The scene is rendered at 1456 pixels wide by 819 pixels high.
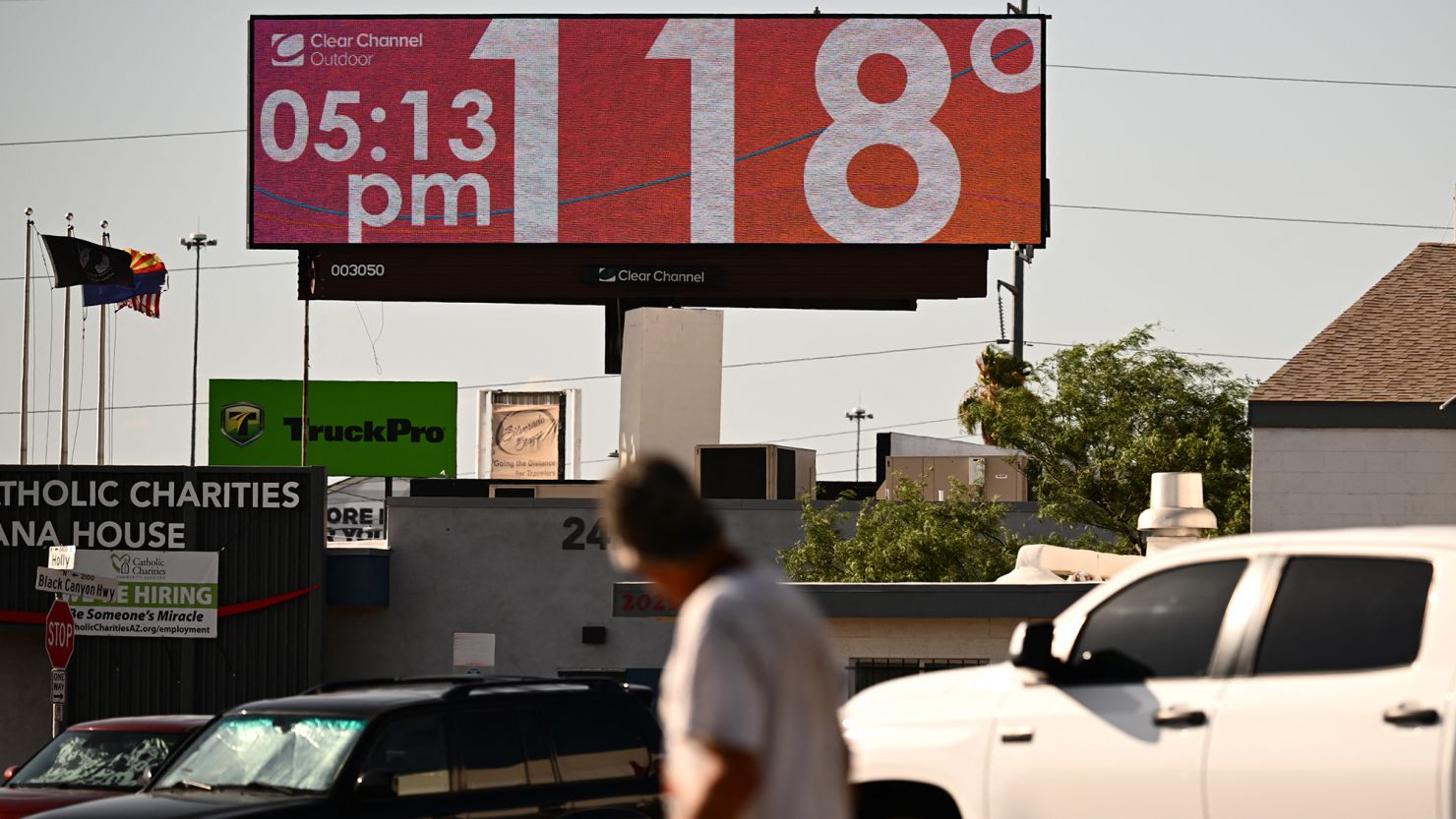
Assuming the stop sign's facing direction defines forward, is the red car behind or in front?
in front

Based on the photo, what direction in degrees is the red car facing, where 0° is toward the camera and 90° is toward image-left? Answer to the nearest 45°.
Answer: approximately 45°

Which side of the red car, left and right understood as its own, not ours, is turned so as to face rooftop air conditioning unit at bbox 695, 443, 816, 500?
back

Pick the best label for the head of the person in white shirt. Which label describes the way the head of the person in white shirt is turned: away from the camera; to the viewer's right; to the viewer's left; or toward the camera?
to the viewer's left

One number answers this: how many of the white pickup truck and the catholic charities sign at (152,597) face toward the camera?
1

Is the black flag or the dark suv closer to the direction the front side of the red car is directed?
the dark suv

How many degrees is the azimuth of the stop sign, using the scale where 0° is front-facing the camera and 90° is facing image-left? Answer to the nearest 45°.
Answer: approximately 315°

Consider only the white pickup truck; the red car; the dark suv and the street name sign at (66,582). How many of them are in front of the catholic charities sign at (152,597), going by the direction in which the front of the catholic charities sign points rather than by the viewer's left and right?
4

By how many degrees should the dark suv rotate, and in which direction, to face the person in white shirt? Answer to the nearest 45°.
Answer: approximately 45° to its left

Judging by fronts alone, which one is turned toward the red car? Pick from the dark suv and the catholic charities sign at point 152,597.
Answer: the catholic charities sign

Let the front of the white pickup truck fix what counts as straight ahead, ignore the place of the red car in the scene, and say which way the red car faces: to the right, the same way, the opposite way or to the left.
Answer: to the left

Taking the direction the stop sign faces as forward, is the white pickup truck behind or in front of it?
in front
